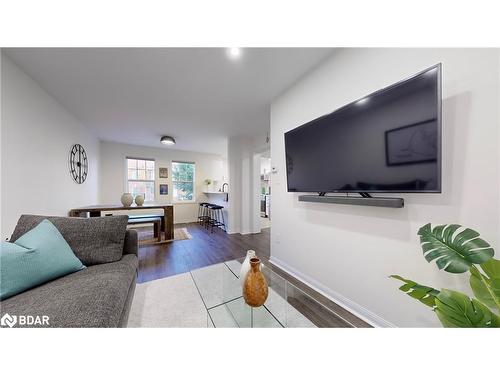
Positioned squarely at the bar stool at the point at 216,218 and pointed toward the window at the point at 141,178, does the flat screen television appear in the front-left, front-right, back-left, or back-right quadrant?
back-left

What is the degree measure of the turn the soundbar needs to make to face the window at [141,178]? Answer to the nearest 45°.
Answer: approximately 45° to its right

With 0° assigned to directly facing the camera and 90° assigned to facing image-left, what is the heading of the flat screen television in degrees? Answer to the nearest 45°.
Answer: approximately 45°

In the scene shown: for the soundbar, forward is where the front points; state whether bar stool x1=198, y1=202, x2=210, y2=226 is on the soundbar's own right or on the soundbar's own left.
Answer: on the soundbar's own right

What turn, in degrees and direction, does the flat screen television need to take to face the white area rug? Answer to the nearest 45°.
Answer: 0° — it already faces it

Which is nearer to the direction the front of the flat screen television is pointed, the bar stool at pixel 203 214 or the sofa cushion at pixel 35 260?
the sofa cushion

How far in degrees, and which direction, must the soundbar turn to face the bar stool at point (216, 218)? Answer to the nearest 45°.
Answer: approximately 90° to its right

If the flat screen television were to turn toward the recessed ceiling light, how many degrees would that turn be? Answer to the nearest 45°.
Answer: approximately 45° to its right

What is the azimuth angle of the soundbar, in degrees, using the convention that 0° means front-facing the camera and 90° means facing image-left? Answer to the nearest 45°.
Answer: approximately 45°

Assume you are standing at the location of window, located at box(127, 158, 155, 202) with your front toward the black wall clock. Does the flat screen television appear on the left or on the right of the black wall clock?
left

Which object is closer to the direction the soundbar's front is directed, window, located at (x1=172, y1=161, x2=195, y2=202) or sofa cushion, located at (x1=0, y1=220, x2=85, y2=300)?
the sofa cushion
